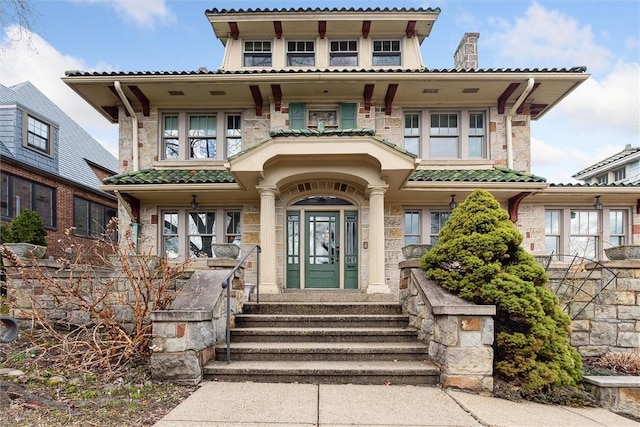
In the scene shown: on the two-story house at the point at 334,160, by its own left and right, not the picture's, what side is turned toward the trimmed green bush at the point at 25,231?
right

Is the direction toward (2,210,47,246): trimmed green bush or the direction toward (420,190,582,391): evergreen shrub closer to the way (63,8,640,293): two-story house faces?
the evergreen shrub

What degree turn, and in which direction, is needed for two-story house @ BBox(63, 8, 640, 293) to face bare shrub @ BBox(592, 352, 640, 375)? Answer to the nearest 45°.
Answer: approximately 45° to its left

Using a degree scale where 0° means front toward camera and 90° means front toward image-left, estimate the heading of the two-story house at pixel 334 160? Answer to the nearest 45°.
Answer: approximately 0°

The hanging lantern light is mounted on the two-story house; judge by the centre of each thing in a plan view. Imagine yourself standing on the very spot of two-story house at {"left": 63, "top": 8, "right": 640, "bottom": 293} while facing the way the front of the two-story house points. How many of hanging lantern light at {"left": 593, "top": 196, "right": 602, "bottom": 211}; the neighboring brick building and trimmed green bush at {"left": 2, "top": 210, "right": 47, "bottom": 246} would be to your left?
1

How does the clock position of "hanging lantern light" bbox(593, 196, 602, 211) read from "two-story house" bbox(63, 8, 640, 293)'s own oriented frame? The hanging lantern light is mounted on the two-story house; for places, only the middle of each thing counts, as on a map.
The hanging lantern light is roughly at 9 o'clock from the two-story house.

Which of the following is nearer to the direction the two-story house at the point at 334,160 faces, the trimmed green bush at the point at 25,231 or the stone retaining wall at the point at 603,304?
the stone retaining wall

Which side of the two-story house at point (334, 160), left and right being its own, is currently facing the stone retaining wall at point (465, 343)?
front

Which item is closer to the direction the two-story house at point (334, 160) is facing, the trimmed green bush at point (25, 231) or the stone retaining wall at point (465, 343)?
the stone retaining wall
